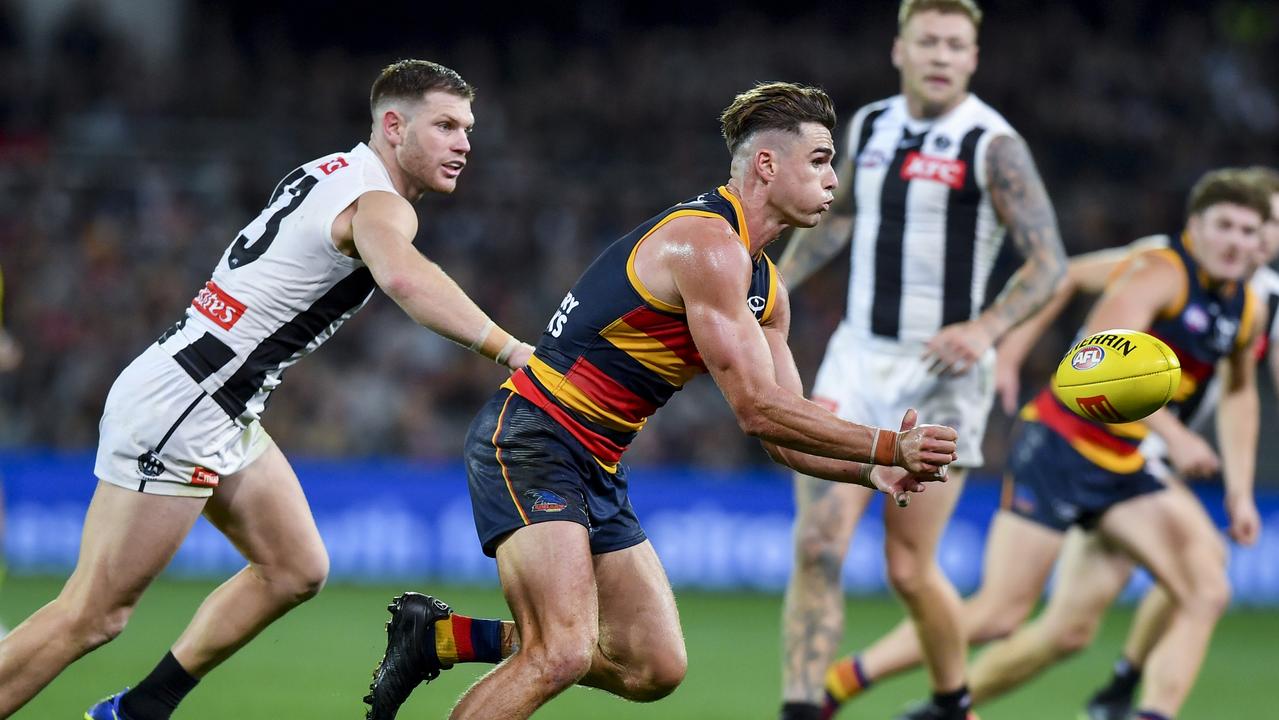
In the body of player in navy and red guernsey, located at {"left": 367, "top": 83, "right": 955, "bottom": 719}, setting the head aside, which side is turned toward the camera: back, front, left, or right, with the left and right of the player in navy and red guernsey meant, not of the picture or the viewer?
right

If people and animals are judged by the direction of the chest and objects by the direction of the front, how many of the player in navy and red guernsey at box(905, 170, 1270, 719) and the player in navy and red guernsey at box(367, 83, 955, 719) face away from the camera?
0

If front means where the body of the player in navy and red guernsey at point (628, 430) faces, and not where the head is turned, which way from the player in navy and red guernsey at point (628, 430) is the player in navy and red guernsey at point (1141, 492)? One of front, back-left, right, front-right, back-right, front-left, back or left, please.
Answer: front-left

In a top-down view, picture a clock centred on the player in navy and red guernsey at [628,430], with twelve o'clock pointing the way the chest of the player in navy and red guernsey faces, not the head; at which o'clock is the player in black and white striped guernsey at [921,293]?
The player in black and white striped guernsey is roughly at 10 o'clock from the player in navy and red guernsey.

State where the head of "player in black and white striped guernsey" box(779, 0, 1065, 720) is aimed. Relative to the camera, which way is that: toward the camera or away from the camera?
toward the camera

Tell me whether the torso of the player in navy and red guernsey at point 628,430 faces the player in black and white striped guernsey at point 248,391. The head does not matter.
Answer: no
